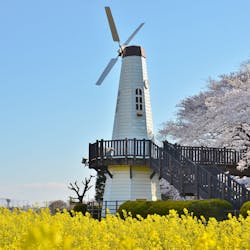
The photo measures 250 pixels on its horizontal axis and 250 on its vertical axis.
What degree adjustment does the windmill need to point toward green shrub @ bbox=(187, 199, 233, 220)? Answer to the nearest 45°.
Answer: approximately 135° to its left

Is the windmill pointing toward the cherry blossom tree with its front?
no

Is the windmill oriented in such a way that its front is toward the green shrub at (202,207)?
no
